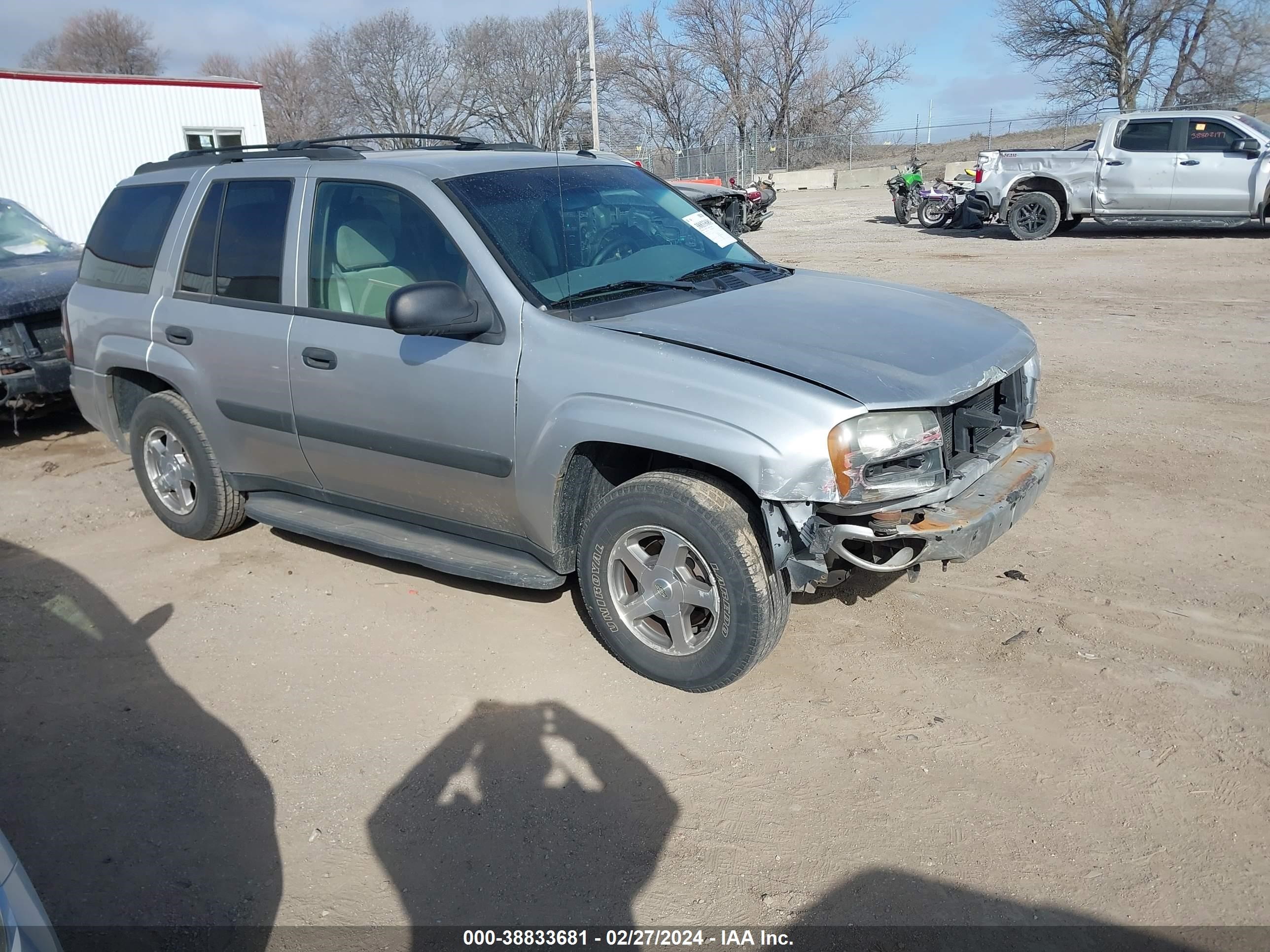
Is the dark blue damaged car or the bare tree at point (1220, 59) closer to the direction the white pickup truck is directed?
the bare tree

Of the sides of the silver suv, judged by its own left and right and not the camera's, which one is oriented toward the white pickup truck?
left

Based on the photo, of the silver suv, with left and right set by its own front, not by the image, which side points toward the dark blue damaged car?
back

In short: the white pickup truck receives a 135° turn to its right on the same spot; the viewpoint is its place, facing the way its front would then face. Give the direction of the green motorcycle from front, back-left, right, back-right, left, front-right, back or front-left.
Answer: right

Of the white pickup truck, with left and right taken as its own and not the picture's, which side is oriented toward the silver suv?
right

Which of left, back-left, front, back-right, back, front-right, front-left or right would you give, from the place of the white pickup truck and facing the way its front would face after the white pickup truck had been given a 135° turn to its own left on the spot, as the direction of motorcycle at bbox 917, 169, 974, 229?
front

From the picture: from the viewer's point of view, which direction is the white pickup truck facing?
to the viewer's right

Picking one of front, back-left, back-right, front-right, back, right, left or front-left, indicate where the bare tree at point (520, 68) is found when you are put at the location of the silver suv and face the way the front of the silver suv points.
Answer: back-left

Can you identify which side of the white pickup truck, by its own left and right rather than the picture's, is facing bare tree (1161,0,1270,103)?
left

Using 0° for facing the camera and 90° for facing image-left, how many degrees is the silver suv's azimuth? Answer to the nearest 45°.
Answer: approximately 315°
